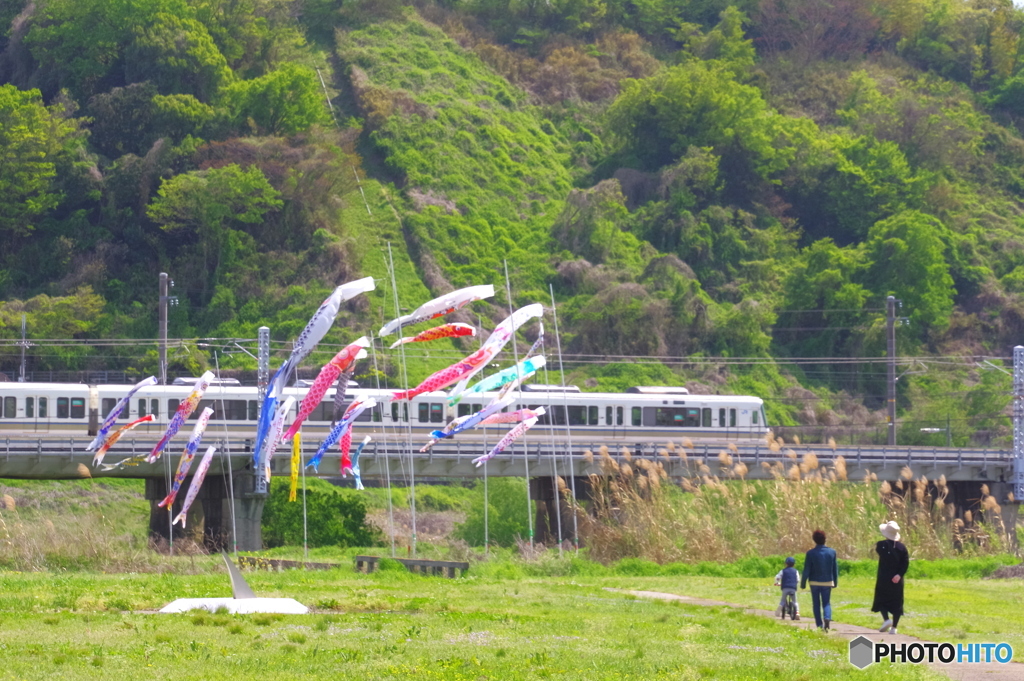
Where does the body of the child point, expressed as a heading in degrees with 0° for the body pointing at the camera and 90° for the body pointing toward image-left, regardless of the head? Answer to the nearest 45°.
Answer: approximately 180°

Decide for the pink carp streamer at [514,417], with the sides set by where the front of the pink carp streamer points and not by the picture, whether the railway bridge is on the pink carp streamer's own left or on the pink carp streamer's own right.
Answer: on the pink carp streamer's own left

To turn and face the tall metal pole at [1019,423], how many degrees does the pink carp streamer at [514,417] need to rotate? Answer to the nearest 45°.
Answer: approximately 45° to its left

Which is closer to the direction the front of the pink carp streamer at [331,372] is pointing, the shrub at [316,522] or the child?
the child

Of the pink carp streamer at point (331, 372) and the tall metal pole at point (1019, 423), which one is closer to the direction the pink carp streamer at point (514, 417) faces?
the tall metal pole

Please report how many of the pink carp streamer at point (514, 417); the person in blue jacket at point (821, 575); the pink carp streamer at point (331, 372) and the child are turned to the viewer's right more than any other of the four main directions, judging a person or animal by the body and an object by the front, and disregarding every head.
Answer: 2

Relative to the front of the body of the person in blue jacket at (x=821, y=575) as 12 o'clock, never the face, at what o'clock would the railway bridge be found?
The railway bridge is roughly at 11 o'clock from the person in blue jacket.

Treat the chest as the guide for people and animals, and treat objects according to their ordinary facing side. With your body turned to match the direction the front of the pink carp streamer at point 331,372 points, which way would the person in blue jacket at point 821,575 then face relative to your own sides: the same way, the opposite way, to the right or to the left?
to the left

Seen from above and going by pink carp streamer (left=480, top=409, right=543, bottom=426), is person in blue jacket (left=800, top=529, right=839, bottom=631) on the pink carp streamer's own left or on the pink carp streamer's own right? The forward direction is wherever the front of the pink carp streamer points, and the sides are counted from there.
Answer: on the pink carp streamer's own right

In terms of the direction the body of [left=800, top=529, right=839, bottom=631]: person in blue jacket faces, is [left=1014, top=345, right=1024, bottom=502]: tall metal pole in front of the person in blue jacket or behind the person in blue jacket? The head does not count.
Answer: in front

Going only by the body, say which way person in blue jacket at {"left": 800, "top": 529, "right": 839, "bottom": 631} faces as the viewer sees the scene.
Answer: away from the camera

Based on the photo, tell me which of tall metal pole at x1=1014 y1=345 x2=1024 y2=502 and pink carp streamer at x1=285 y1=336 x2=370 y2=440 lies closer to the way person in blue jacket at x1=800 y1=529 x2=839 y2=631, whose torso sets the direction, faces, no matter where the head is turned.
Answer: the tall metal pole

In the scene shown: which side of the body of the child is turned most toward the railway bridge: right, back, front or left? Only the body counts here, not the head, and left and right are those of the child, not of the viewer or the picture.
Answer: front

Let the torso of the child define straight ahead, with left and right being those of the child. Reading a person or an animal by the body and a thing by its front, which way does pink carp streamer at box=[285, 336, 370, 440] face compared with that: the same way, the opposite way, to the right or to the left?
to the right

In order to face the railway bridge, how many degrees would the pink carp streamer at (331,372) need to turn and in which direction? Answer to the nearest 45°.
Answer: approximately 90° to its left

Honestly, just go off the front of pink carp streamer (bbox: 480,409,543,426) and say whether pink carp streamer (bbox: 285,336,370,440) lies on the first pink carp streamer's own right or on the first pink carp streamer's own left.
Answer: on the first pink carp streamer's own right

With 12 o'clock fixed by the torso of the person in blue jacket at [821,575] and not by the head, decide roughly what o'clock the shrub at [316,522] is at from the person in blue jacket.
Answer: The shrub is roughly at 11 o'clock from the person in blue jacket.

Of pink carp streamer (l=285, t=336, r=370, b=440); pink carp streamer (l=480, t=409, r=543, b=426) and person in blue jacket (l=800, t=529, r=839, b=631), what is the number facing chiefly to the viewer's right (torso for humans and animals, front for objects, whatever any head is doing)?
2

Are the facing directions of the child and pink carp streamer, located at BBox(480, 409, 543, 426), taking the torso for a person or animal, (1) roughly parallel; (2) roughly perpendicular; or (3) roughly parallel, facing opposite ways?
roughly perpendicular

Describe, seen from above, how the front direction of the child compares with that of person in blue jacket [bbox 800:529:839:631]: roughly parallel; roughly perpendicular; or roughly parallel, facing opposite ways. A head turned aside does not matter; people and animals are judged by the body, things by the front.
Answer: roughly parallel

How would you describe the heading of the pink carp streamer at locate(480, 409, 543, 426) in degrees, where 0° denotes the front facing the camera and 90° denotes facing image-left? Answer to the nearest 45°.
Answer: approximately 270°

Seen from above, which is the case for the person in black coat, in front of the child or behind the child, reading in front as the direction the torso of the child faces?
behind

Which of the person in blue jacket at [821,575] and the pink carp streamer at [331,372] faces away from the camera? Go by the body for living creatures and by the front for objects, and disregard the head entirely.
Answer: the person in blue jacket
